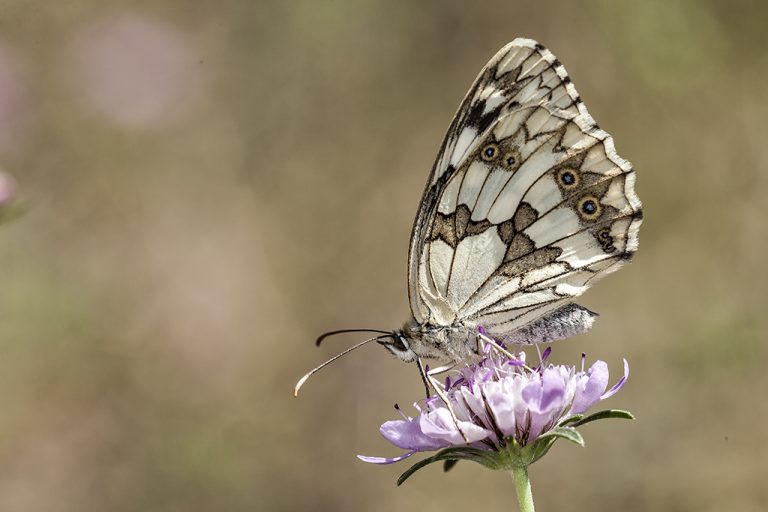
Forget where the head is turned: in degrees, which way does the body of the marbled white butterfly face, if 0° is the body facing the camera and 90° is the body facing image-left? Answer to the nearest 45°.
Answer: approximately 90°
